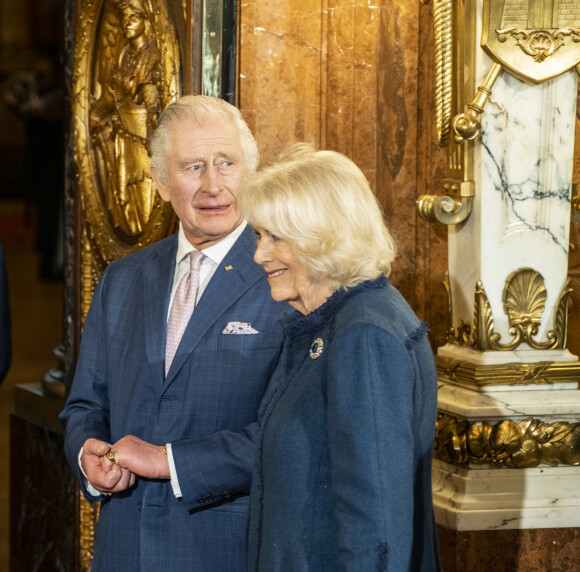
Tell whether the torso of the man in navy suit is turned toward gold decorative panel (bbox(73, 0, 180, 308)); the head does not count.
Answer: no

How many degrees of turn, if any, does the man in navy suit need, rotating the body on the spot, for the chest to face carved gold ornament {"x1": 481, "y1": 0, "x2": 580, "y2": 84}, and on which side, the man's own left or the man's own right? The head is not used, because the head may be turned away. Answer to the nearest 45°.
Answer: approximately 180°

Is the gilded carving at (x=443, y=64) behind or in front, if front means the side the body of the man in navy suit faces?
behind

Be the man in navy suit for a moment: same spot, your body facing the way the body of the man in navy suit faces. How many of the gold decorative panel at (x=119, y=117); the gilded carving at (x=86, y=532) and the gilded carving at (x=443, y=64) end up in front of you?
0

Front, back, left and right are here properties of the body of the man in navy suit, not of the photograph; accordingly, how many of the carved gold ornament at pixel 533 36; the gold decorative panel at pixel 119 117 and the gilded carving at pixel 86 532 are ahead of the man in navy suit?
0

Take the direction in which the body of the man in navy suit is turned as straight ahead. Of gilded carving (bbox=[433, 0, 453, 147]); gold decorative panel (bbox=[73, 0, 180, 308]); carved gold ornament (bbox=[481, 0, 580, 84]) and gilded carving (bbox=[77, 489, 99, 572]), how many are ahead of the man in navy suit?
0

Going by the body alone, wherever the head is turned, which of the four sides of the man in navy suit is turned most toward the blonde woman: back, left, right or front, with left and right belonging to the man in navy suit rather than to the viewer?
left

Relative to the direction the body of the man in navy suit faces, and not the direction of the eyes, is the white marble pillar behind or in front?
behind

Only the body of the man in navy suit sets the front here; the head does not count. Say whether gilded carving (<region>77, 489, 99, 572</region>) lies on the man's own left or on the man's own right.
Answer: on the man's own right

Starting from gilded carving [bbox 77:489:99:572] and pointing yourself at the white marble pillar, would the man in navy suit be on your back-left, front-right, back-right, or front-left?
front-right
